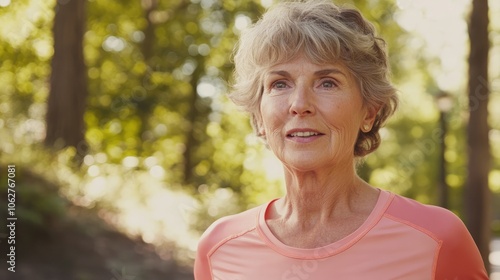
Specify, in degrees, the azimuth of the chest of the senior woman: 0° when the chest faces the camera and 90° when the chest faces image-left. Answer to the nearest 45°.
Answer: approximately 45°

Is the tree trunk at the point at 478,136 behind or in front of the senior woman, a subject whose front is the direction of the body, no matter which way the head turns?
behind

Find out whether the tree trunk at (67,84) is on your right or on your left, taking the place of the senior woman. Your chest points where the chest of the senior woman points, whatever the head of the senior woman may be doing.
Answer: on your right
